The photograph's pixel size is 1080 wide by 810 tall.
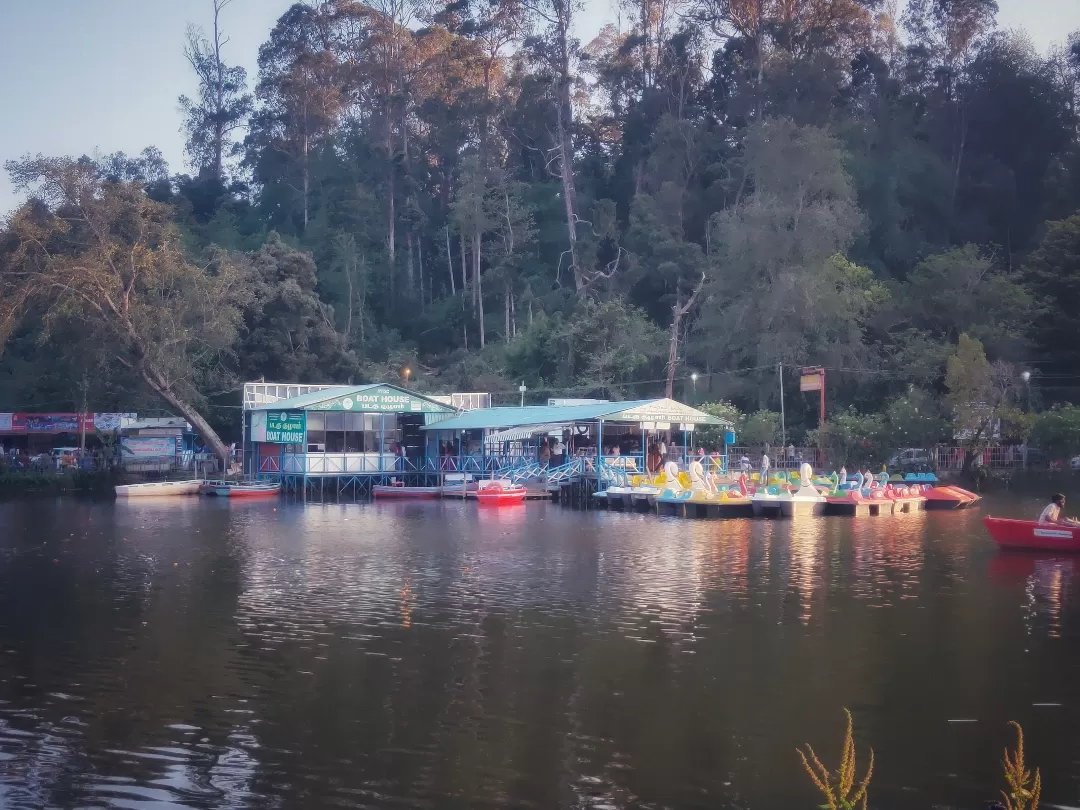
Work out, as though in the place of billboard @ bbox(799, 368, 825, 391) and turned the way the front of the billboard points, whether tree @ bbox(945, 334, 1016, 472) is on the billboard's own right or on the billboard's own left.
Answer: on the billboard's own left

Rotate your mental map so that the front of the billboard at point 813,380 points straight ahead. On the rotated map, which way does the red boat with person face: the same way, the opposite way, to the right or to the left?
to the right

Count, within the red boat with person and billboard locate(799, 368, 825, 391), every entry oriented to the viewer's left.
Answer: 1

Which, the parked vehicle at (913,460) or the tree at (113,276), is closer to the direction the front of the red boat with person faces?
the tree

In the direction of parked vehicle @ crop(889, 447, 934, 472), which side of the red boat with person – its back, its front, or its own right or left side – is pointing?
right

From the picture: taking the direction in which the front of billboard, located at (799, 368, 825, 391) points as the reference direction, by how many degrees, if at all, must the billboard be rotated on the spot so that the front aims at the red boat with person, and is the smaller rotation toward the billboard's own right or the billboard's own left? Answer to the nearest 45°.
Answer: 0° — it already faces it

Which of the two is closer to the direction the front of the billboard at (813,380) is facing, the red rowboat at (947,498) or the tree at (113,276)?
the red rowboat

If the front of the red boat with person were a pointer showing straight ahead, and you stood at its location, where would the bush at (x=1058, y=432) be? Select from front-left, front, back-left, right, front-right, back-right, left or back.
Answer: right

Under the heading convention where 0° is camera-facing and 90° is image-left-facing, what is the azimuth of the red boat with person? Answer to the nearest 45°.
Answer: approximately 90°

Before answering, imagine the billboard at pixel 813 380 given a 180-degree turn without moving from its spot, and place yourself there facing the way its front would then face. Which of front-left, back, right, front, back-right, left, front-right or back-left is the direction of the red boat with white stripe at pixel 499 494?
back-left

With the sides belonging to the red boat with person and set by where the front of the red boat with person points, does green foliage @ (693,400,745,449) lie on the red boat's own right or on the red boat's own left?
on the red boat's own right

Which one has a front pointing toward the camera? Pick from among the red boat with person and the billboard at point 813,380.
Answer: the billboard

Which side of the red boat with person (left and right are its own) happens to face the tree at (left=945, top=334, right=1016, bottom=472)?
right

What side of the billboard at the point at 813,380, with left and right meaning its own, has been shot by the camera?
front
